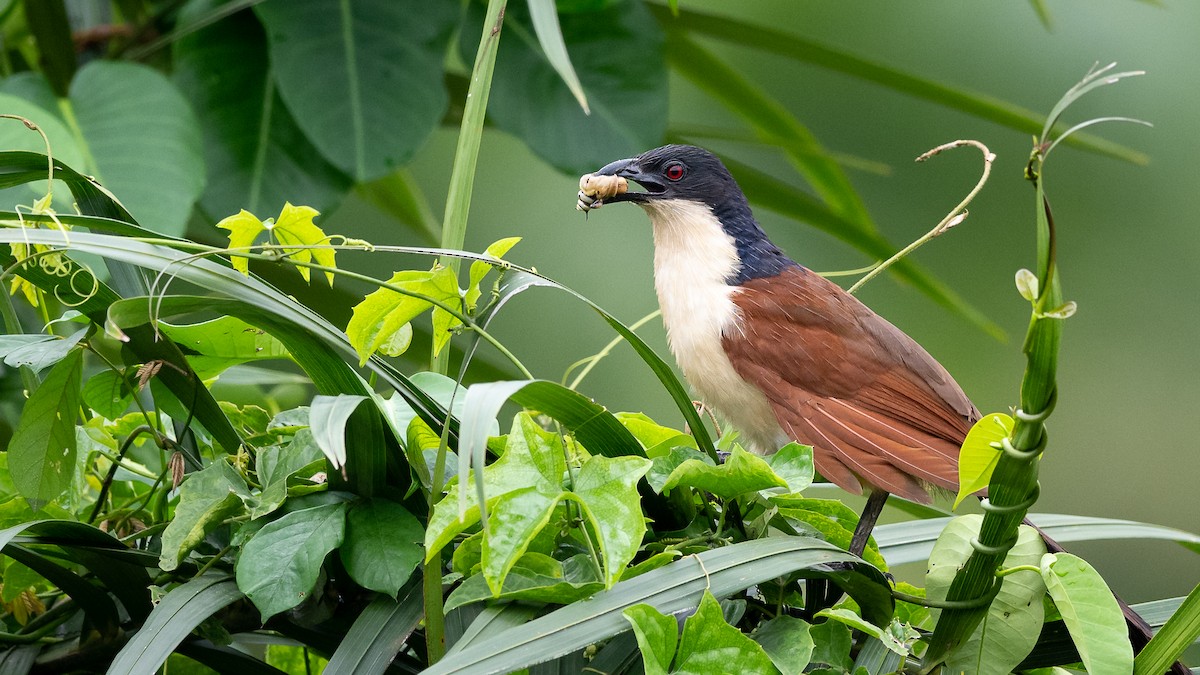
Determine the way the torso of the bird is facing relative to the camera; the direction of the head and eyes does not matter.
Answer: to the viewer's left
